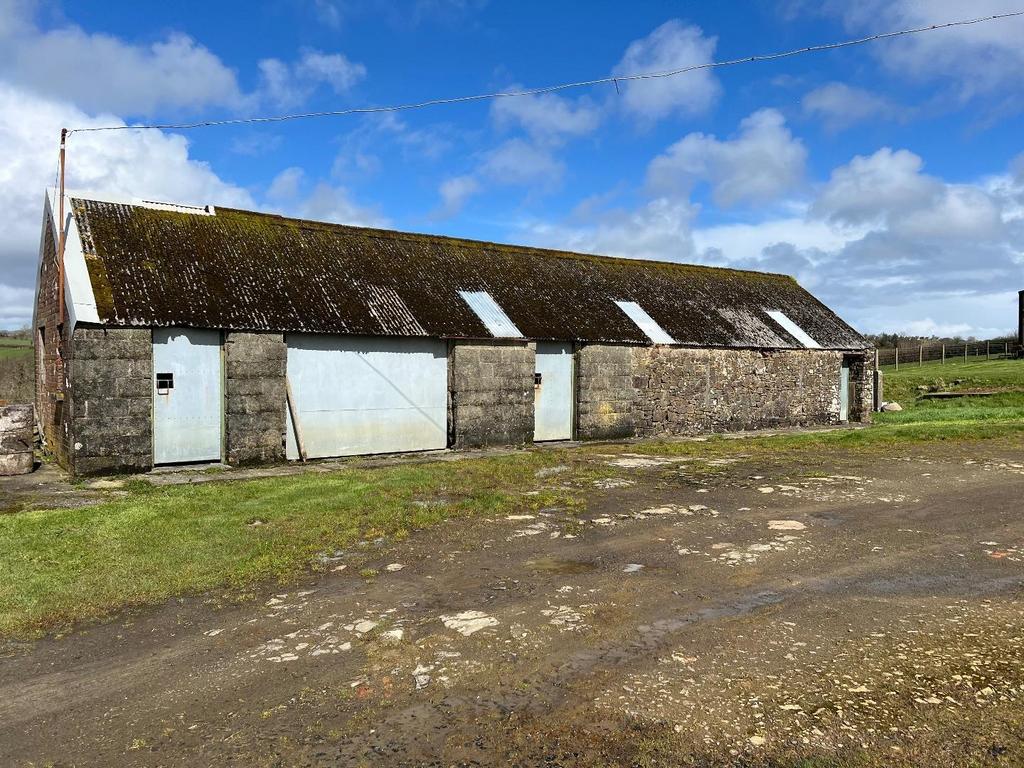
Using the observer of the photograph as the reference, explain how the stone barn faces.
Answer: facing the viewer and to the right of the viewer

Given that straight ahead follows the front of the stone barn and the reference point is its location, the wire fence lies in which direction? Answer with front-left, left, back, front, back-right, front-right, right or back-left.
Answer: left

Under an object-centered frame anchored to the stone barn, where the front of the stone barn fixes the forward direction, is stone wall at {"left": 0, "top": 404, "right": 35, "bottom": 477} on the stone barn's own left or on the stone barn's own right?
on the stone barn's own right
